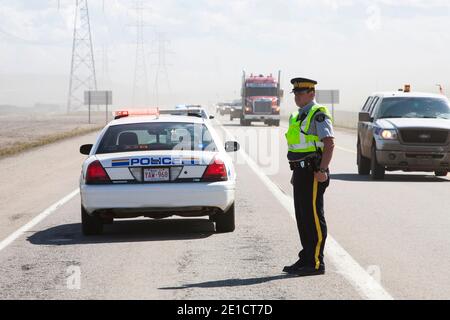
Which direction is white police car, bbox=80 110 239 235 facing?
away from the camera

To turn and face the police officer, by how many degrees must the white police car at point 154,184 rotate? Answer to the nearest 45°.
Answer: approximately 135° to its right
